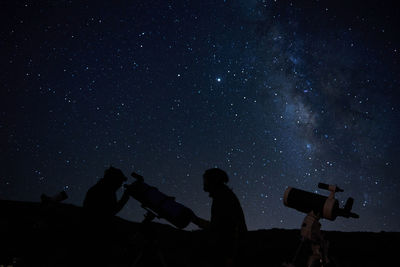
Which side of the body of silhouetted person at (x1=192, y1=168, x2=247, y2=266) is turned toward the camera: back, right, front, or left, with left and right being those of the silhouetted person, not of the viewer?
left

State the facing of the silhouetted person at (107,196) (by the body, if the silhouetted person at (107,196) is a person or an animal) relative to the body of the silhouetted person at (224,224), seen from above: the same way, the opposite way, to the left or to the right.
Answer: the opposite way

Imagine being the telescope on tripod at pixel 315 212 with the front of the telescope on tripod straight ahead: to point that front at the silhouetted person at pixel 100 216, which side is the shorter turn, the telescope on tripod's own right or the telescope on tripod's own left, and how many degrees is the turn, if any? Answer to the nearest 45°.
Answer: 0° — it already faces them

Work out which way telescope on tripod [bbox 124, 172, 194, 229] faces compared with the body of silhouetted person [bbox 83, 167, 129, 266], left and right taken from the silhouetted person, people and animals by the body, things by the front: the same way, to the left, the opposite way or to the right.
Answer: the opposite way

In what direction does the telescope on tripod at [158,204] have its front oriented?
to the viewer's left

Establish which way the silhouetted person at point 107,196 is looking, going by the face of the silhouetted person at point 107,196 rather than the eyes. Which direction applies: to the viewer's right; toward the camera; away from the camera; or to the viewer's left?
to the viewer's right

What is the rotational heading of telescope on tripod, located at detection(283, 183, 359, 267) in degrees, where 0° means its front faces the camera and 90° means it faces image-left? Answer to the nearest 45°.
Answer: approximately 90°

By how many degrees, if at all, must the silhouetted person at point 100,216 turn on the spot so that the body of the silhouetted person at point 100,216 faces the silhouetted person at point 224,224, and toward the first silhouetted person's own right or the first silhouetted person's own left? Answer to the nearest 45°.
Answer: approximately 45° to the first silhouetted person's own right

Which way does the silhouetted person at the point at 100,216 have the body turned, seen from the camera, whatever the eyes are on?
to the viewer's right
